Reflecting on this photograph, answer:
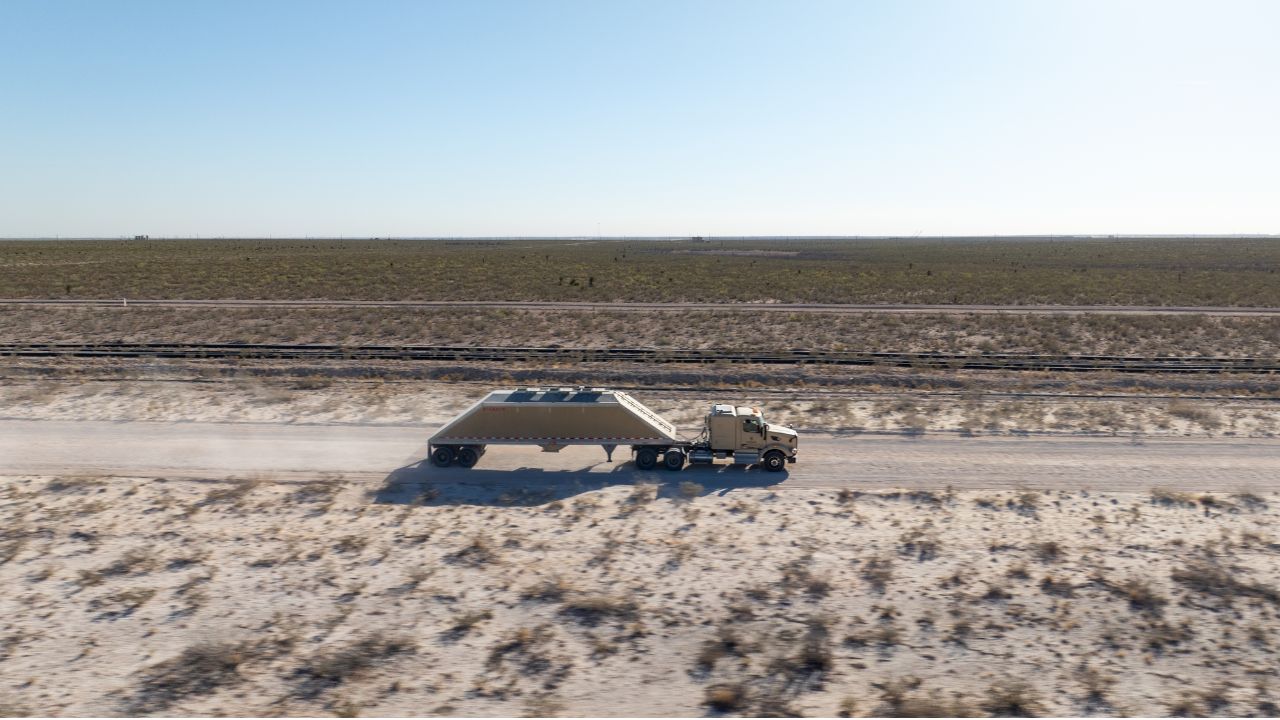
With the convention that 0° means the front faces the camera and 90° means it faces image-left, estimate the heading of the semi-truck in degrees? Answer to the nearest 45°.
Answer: approximately 270°
